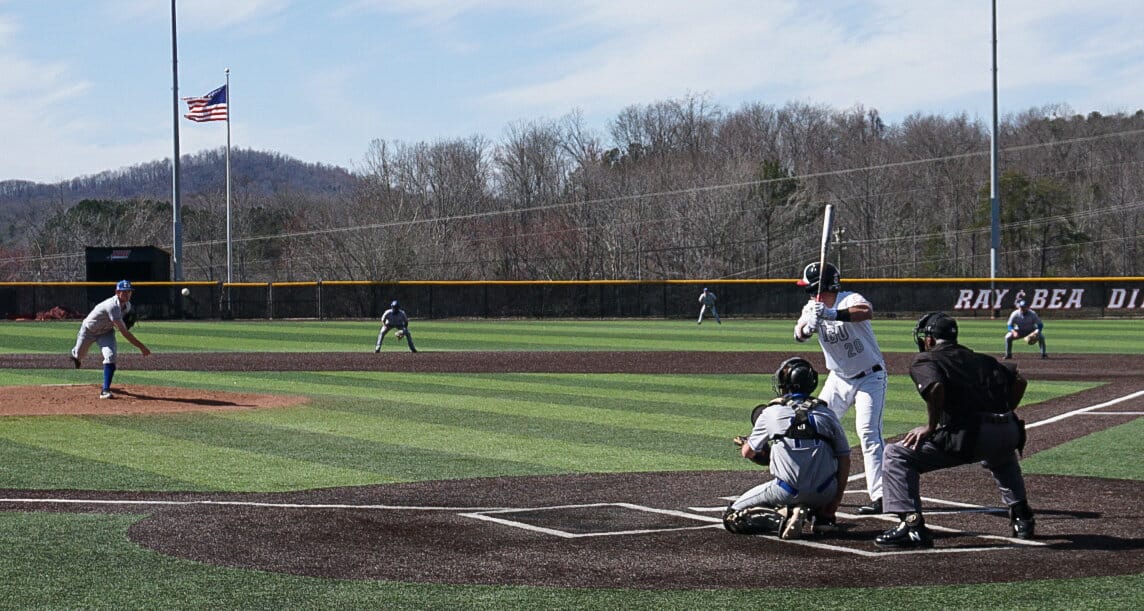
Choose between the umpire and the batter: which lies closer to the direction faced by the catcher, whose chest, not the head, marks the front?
the batter

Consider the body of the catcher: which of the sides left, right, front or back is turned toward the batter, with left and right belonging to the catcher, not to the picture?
right

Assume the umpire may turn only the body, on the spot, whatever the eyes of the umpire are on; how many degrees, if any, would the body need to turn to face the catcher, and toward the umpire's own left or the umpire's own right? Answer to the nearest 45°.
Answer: approximately 45° to the umpire's own left

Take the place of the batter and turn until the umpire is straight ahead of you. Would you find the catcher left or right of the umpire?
right

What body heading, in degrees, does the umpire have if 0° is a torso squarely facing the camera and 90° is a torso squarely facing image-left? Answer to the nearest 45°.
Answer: approximately 135°

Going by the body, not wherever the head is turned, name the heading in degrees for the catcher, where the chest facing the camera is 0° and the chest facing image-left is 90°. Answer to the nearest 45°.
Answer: approximately 135°

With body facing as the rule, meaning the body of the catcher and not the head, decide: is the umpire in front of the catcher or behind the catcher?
behind

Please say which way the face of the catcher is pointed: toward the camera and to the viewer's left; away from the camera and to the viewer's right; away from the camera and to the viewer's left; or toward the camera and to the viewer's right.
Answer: away from the camera and to the viewer's left
